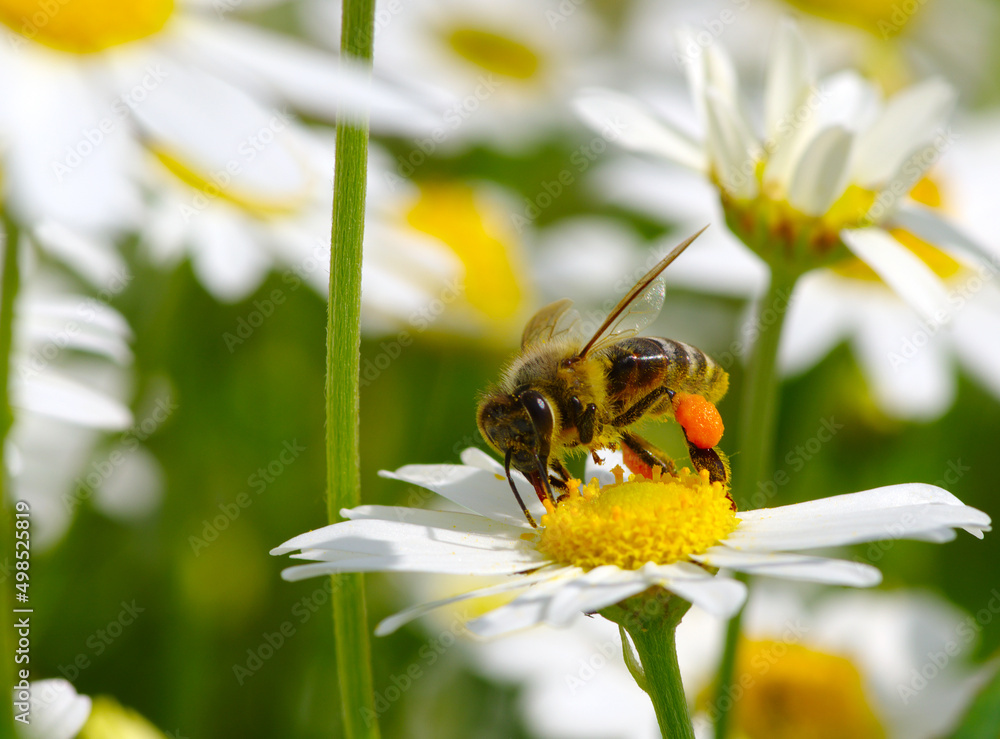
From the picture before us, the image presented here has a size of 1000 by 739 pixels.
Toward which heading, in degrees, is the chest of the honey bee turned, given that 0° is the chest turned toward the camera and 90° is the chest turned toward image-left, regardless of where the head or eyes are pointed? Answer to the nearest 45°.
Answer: approximately 45°

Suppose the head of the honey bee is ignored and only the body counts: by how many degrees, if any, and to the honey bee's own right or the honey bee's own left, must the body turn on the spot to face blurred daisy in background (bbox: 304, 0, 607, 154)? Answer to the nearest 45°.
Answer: approximately 135° to the honey bee's own right
